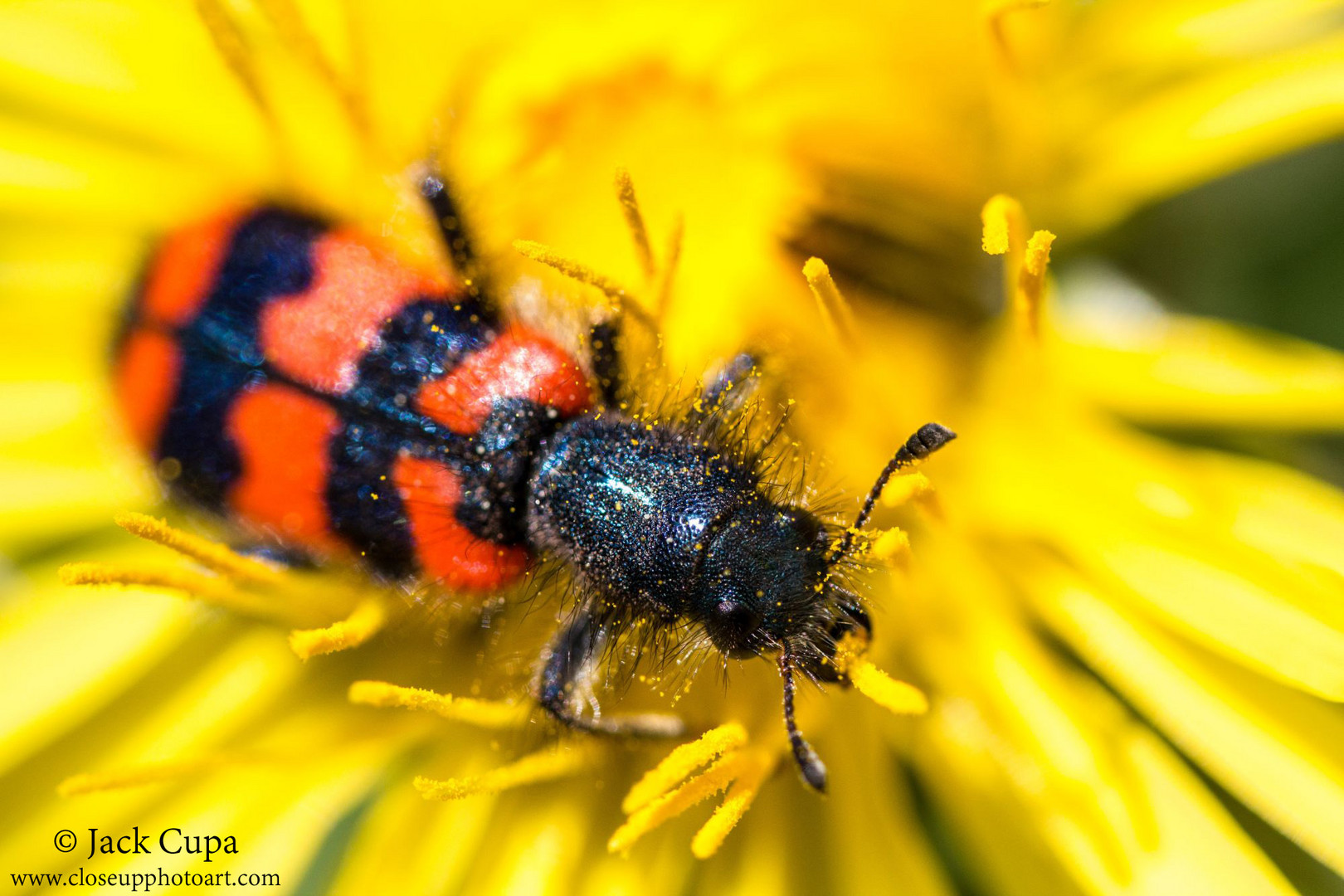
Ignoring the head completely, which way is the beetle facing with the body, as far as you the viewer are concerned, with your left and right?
facing the viewer and to the right of the viewer
